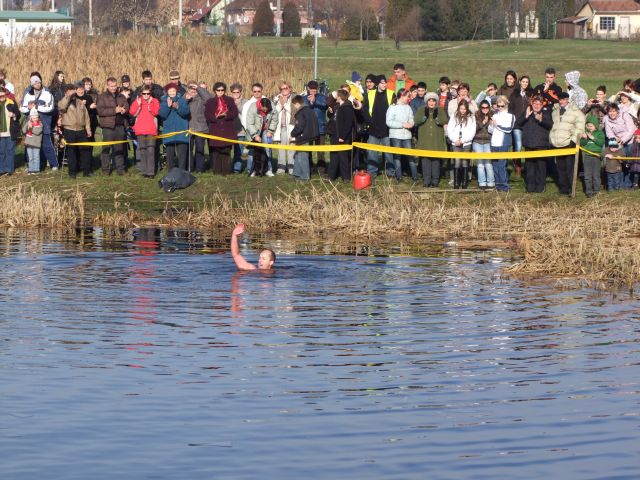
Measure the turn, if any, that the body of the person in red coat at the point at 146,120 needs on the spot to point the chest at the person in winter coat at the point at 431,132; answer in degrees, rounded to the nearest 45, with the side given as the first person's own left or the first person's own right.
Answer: approximately 90° to the first person's own left

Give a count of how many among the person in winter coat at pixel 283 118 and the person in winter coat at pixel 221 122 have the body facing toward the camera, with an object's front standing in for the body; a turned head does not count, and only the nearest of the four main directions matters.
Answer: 2

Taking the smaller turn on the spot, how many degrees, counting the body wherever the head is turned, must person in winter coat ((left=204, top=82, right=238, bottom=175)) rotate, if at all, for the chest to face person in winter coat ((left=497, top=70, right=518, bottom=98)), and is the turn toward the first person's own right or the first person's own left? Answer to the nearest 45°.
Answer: approximately 90° to the first person's own left

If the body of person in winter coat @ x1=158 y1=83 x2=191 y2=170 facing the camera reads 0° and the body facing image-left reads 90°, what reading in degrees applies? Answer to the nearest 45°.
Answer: approximately 0°

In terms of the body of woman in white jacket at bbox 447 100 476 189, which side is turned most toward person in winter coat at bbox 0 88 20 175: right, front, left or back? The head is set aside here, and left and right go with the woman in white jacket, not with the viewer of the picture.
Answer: right

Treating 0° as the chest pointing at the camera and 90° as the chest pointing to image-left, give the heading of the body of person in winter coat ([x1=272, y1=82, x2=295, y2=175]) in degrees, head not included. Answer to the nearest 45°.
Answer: approximately 0°
